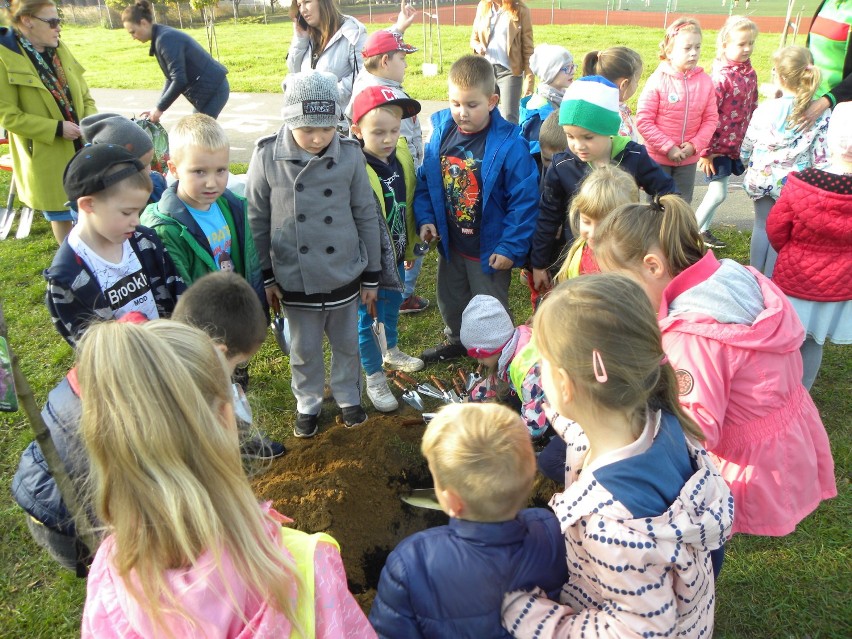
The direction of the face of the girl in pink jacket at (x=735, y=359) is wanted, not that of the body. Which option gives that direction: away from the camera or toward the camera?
away from the camera

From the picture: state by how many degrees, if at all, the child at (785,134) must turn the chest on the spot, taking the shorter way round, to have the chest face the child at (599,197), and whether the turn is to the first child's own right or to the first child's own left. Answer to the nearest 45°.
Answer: approximately 135° to the first child's own left

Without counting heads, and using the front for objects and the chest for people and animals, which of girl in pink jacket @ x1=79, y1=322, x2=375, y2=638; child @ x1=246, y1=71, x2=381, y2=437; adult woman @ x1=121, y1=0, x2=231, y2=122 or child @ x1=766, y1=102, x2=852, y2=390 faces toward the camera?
child @ x1=246, y1=71, x2=381, y2=437

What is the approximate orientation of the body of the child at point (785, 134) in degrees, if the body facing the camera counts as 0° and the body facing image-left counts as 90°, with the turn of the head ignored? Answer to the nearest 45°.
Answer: approximately 135°

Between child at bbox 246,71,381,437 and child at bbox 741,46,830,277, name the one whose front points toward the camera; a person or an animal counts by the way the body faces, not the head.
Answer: child at bbox 246,71,381,437

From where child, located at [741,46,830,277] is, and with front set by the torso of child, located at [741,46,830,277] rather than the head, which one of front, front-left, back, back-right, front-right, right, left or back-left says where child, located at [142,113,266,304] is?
left

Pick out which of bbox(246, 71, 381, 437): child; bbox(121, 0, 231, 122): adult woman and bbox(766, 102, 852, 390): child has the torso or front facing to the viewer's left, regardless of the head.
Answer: the adult woman

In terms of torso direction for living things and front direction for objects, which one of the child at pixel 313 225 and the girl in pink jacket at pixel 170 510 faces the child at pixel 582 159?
the girl in pink jacket

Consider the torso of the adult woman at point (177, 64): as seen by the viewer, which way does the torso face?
to the viewer's left

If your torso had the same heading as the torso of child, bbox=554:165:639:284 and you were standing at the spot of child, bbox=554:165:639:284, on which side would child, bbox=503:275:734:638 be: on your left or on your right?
on your left

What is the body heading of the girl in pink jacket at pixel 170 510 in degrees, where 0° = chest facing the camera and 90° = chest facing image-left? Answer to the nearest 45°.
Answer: approximately 225°

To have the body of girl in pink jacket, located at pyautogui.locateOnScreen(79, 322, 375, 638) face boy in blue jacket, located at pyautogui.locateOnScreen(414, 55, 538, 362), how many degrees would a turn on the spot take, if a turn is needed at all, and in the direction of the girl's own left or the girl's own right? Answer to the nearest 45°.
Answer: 0° — they already face them

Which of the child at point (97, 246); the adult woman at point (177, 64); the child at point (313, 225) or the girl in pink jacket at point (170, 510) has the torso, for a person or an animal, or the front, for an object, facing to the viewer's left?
the adult woman

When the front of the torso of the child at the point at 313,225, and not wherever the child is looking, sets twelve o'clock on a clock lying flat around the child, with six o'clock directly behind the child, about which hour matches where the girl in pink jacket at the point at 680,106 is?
The girl in pink jacket is roughly at 8 o'clock from the child.

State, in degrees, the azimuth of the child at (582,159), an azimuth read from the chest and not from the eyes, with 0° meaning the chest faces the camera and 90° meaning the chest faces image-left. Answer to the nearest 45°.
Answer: approximately 45°

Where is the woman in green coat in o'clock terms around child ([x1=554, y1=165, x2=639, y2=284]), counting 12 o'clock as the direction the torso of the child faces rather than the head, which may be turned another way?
The woman in green coat is roughly at 2 o'clock from the child.

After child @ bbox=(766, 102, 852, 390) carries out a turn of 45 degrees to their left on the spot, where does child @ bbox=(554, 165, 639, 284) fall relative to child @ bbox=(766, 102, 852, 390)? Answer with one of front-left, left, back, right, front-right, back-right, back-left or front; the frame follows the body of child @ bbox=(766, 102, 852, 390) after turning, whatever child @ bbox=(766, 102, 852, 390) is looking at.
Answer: left

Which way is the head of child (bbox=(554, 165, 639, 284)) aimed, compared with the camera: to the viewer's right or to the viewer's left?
to the viewer's left
